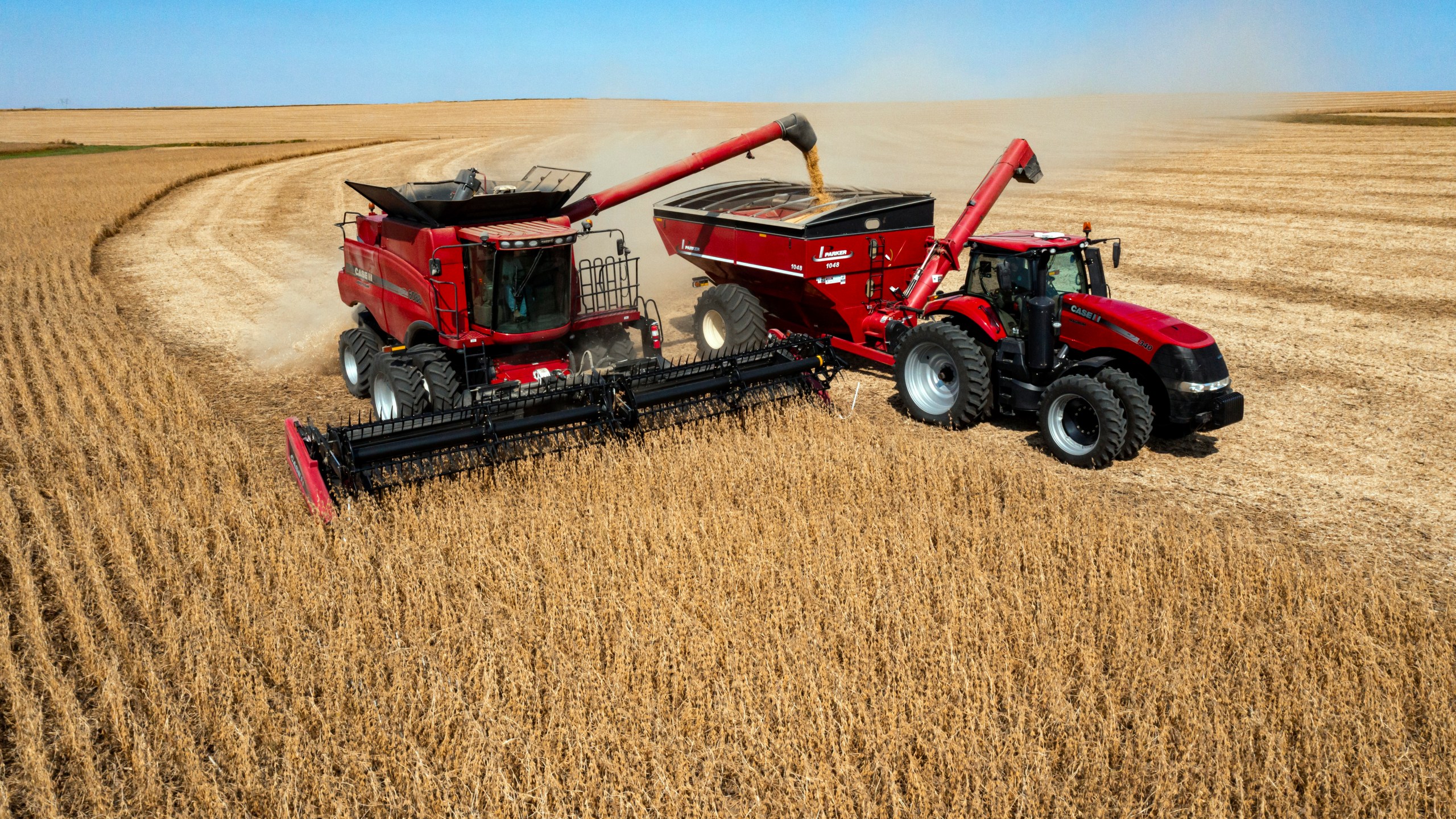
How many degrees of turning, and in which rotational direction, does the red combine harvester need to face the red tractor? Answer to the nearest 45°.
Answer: approximately 45° to its left

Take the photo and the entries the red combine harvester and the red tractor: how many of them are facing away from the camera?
0

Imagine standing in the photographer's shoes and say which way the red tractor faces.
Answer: facing the viewer and to the right of the viewer

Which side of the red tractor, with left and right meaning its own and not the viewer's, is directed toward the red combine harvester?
right

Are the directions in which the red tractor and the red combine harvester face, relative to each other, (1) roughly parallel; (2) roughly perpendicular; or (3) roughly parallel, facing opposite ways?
roughly parallel
